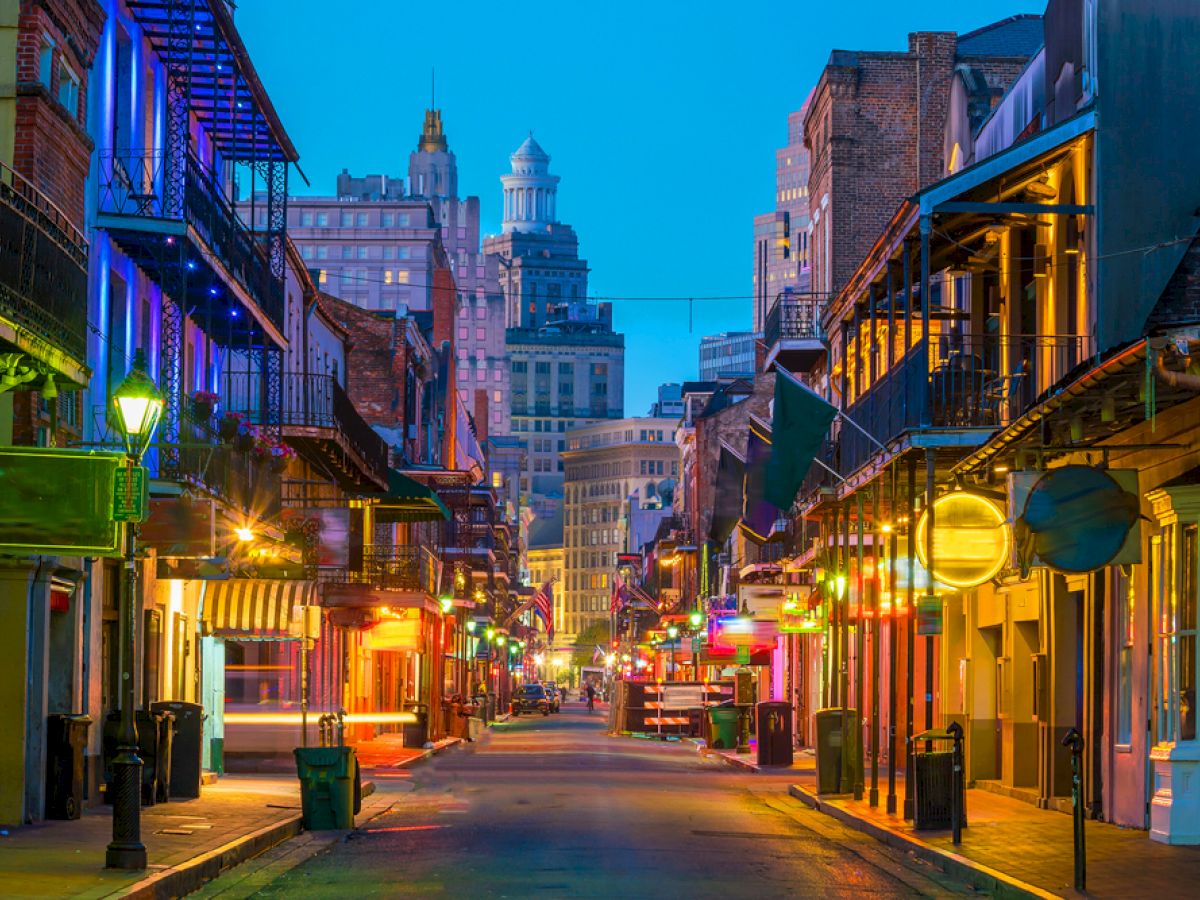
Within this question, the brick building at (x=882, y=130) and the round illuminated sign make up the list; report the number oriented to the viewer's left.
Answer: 1

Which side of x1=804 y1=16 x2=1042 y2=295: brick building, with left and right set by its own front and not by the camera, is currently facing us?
left

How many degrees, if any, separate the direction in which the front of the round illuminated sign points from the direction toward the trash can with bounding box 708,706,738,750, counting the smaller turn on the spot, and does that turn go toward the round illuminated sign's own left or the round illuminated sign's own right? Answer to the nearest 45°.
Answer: approximately 180°

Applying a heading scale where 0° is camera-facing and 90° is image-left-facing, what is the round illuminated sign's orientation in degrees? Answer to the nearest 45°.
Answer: approximately 0°

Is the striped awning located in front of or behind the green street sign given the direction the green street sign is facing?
behind
